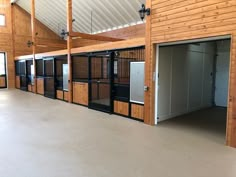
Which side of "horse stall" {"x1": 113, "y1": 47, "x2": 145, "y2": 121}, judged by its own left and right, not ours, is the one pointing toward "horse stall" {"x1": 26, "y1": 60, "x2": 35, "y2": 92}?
right

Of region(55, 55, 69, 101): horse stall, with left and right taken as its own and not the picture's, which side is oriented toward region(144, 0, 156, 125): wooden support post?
left

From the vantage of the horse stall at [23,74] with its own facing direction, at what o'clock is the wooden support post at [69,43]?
The wooden support post is roughly at 10 o'clock from the horse stall.

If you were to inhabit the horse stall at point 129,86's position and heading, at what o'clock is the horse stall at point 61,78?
the horse stall at point 61,78 is roughly at 3 o'clock from the horse stall at point 129,86.

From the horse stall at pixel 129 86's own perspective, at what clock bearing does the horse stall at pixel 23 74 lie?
the horse stall at pixel 23 74 is roughly at 3 o'clock from the horse stall at pixel 129 86.

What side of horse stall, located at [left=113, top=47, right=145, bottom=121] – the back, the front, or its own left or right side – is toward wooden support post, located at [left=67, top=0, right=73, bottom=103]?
right
